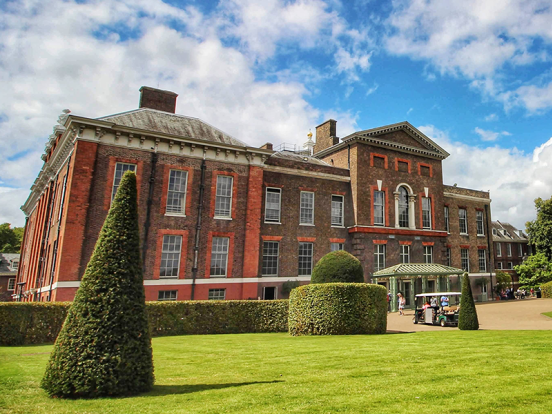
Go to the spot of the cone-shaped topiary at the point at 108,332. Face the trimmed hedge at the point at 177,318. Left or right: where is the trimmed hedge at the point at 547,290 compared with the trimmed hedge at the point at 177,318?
right

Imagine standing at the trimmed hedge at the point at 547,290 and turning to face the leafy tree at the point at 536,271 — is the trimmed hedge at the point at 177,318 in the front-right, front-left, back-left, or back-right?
back-left

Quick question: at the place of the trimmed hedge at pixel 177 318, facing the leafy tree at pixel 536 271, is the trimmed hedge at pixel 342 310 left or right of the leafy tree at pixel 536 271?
right

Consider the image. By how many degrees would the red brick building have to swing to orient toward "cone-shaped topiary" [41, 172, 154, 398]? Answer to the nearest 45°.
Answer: approximately 45° to its right

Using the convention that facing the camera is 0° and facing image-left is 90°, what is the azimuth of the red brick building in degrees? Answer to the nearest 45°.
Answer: approximately 315°

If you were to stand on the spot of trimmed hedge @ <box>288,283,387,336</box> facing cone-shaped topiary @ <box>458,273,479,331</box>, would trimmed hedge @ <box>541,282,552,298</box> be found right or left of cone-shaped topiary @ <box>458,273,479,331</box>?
left

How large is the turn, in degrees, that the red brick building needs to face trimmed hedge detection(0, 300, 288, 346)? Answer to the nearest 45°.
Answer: approximately 45° to its right

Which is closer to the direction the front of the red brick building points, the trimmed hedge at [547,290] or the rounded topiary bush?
the rounded topiary bush

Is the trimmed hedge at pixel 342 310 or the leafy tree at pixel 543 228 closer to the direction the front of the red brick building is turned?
the trimmed hedge

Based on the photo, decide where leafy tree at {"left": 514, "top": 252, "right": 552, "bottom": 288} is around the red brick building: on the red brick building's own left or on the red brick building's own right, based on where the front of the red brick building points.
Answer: on the red brick building's own left

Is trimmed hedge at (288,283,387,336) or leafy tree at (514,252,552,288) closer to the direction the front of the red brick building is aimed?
the trimmed hedge

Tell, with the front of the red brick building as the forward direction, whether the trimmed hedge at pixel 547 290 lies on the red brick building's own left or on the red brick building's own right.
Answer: on the red brick building's own left

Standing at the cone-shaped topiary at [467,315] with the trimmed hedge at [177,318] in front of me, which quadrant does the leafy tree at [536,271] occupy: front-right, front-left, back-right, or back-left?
back-right

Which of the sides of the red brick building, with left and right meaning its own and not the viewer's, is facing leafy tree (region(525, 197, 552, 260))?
left

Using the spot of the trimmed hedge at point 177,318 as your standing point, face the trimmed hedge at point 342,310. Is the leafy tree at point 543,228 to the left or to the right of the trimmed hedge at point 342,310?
left

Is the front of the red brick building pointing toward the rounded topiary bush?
yes

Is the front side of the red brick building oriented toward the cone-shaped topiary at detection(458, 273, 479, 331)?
yes
